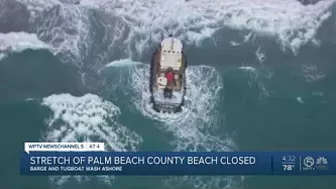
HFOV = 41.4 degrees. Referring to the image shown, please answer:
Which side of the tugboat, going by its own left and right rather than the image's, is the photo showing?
back
